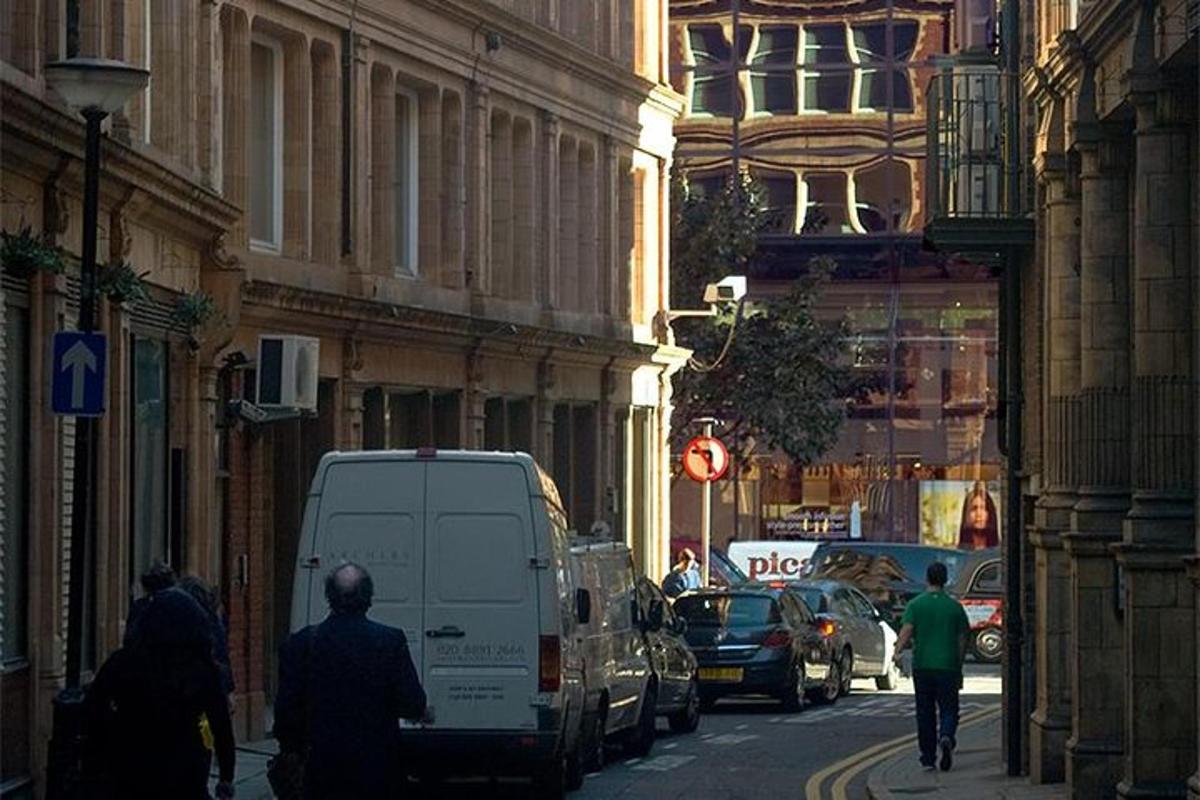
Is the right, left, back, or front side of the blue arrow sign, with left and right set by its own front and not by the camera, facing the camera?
front

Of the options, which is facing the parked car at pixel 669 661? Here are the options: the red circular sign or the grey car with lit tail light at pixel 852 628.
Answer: the red circular sign

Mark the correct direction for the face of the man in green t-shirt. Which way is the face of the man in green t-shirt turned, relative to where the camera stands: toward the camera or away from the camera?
away from the camera

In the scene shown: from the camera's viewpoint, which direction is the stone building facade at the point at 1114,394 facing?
to the viewer's left

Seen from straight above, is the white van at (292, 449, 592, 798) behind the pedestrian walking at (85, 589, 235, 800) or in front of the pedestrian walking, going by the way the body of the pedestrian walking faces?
in front

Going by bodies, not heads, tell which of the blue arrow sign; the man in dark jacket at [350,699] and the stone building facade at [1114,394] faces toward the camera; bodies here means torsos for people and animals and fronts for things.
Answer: the blue arrow sign

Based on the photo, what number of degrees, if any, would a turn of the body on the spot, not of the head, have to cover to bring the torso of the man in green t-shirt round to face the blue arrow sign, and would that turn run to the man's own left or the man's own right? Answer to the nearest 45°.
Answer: approximately 135° to the man's own left

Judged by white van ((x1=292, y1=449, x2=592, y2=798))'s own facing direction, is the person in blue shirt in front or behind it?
in front

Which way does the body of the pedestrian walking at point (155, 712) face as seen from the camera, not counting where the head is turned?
away from the camera

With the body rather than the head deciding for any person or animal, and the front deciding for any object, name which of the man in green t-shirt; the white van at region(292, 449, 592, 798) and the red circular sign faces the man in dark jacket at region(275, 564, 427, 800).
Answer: the red circular sign

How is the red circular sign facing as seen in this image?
toward the camera

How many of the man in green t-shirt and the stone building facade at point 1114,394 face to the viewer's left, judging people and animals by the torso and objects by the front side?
1

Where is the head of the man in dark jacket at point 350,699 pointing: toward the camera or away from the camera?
away from the camera

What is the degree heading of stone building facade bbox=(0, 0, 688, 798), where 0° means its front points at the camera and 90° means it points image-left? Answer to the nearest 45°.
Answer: approximately 315°
